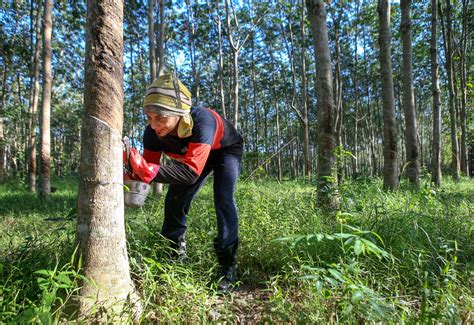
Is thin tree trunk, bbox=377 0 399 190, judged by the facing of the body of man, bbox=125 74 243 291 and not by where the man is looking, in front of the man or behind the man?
behind

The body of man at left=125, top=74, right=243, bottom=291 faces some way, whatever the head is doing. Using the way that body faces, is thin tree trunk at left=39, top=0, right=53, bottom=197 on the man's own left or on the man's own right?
on the man's own right

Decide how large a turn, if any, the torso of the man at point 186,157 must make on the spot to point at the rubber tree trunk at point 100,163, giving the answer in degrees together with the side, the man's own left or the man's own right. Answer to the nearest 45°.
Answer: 0° — they already face it

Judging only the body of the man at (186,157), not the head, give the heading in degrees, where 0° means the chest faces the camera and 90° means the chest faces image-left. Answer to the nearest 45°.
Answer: approximately 45°

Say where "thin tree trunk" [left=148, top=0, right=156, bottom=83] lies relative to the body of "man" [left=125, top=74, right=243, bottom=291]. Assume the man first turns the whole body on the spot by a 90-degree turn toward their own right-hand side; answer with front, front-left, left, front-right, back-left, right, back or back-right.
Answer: front-right

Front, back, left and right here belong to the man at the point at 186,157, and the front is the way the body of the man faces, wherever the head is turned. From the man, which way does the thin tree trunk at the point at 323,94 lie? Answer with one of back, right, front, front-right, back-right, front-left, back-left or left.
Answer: back

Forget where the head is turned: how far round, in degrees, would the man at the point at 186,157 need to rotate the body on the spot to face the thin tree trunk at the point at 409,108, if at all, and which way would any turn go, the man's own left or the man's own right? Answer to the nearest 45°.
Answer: approximately 180°
